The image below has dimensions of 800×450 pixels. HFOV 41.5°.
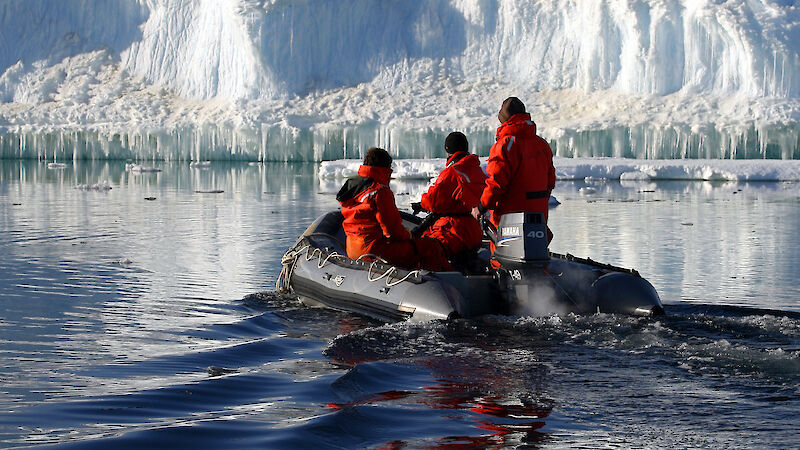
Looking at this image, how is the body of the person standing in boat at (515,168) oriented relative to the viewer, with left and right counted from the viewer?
facing away from the viewer and to the left of the viewer

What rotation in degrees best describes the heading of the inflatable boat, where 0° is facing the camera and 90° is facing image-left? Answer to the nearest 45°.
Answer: approximately 135°

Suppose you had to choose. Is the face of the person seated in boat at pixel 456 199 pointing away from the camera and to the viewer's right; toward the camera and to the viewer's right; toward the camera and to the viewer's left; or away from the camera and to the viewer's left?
away from the camera and to the viewer's left
